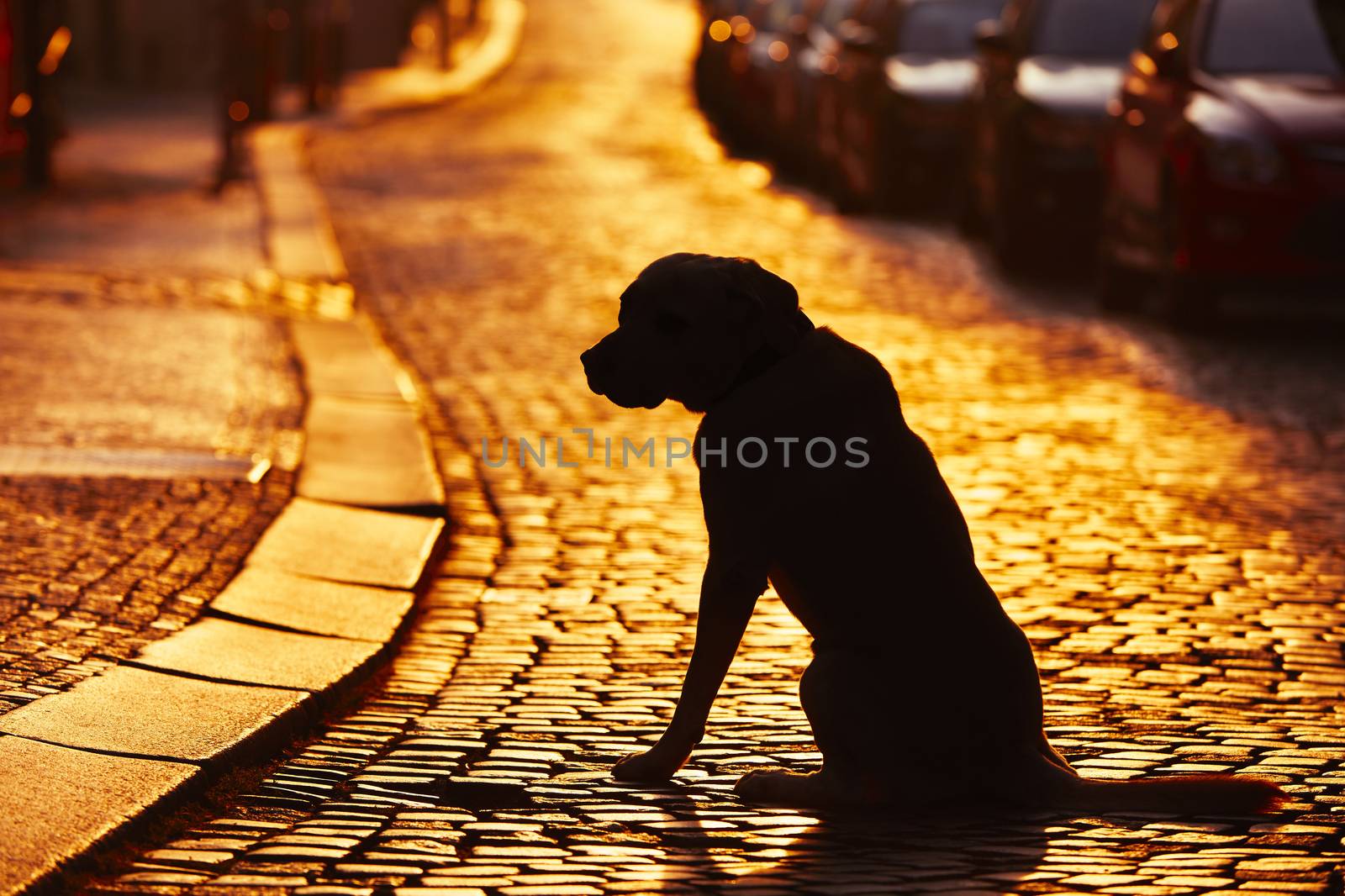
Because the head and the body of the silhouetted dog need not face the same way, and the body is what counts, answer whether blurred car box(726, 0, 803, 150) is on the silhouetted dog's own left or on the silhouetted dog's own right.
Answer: on the silhouetted dog's own right

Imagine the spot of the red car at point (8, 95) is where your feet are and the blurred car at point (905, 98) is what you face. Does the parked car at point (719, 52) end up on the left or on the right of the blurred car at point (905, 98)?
left

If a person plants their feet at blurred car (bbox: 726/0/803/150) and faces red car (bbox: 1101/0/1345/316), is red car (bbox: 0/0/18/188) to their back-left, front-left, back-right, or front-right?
front-right

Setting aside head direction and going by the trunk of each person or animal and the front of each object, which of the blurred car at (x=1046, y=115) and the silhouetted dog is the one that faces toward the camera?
the blurred car

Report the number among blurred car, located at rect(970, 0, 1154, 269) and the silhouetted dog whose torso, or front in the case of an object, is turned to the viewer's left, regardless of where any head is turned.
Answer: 1

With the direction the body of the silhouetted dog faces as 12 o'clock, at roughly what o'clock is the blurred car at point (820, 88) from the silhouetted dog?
The blurred car is roughly at 3 o'clock from the silhouetted dog.

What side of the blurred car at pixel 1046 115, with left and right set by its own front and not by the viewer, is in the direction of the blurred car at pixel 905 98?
back

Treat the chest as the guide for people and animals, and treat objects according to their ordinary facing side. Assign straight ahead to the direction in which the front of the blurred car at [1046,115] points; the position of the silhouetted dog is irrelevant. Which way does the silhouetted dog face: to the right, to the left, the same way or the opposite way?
to the right

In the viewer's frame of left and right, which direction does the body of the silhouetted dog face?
facing to the left of the viewer

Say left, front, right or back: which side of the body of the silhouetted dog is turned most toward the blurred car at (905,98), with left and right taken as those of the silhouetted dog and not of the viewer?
right

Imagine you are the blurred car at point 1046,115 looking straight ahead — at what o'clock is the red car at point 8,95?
The red car is roughly at 3 o'clock from the blurred car.

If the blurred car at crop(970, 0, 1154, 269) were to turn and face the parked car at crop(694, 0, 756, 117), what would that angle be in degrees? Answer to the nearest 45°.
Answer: approximately 180°

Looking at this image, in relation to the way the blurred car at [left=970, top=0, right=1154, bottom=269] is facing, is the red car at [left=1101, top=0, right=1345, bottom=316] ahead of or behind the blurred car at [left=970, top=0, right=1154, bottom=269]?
ahead

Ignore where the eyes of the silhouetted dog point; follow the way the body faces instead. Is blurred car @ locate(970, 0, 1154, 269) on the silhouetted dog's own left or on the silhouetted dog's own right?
on the silhouetted dog's own right

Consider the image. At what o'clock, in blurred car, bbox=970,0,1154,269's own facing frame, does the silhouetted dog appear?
The silhouetted dog is roughly at 12 o'clock from the blurred car.

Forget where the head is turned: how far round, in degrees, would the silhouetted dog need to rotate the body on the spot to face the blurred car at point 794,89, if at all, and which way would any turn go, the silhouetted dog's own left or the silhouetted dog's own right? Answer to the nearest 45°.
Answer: approximately 90° to the silhouetted dog's own right

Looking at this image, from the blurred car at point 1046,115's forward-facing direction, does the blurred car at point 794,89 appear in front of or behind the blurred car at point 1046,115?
behind

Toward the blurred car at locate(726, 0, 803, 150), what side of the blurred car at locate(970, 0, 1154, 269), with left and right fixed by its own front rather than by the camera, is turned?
back

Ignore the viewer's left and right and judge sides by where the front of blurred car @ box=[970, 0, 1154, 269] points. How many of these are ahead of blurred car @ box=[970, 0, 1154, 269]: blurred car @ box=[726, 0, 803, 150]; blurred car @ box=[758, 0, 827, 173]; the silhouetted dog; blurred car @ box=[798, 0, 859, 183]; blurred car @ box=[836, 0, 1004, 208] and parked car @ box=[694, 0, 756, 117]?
1

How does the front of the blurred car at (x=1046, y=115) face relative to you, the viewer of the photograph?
facing the viewer
